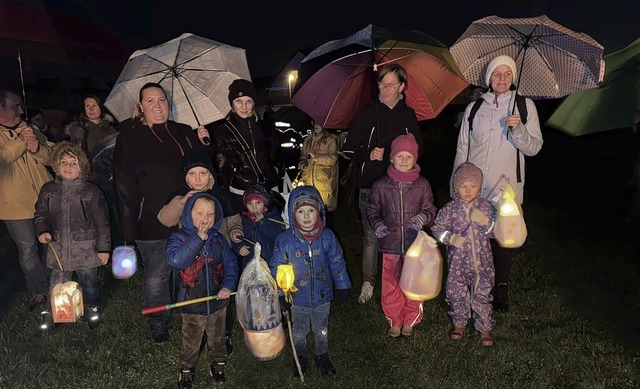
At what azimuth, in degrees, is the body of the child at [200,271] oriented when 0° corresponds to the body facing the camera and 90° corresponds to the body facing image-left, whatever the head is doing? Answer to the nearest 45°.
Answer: approximately 0°

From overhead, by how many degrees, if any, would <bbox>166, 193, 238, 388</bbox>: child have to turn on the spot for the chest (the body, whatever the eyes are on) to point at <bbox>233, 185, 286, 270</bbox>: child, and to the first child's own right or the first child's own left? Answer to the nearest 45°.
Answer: approximately 135° to the first child's own left

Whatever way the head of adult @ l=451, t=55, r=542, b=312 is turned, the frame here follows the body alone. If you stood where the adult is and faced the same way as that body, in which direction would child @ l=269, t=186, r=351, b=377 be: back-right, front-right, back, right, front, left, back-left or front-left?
front-right

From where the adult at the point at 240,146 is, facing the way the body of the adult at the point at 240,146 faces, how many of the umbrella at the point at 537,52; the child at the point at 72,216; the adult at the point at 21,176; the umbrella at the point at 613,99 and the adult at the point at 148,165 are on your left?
2
